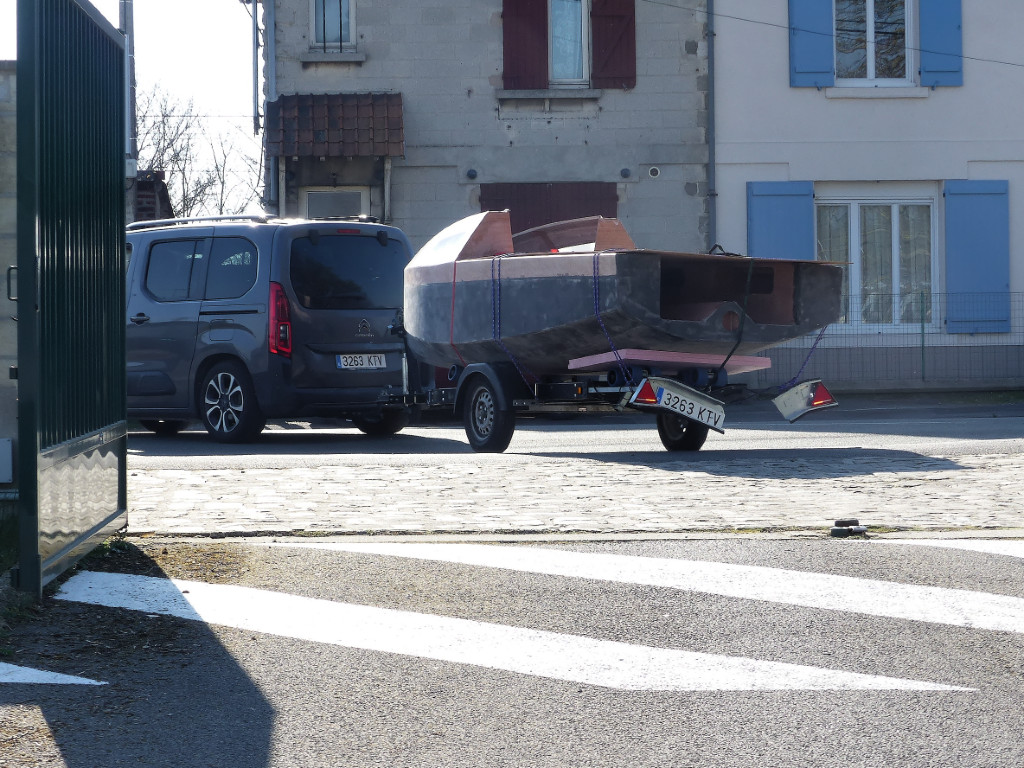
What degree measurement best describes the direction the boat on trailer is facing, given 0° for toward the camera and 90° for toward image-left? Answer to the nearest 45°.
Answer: approximately 135°

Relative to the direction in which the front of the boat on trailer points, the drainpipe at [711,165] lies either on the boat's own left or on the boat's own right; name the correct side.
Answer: on the boat's own right

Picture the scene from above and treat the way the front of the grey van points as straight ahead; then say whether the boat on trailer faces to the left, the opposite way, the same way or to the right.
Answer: the same way

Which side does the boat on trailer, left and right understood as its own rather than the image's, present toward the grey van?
front

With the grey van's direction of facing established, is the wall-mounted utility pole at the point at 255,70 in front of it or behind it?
in front

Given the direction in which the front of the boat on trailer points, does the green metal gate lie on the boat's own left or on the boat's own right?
on the boat's own left

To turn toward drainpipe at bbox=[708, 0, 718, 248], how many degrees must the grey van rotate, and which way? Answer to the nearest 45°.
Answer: approximately 90° to its right

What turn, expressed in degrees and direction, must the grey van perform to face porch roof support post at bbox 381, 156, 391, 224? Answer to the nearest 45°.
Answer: approximately 45° to its right

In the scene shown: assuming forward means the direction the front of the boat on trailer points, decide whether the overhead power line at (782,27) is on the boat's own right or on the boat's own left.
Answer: on the boat's own right

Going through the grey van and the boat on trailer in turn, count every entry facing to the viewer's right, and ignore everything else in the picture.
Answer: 0

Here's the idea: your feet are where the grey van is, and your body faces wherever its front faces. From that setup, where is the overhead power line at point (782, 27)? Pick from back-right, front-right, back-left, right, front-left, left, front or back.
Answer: right

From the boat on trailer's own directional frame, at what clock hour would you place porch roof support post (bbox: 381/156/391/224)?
The porch roof support post is roughly at 1 o'clock from the boat on trailer.

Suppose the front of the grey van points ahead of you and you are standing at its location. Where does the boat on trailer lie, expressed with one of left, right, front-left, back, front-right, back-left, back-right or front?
back

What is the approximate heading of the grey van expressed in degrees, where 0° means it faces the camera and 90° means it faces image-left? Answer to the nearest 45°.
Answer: approximately 135°

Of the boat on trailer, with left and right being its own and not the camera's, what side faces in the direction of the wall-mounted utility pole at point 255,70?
front
